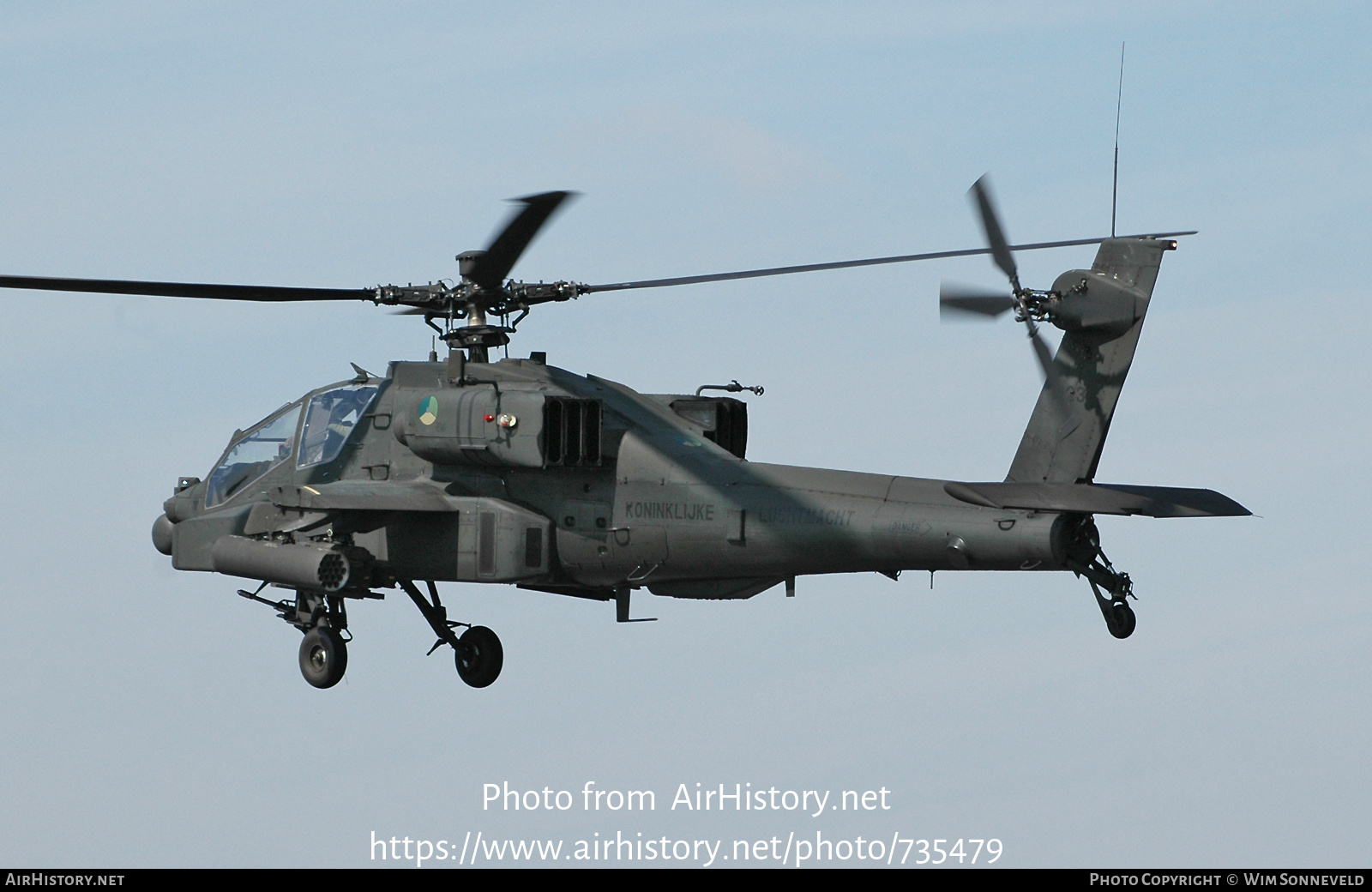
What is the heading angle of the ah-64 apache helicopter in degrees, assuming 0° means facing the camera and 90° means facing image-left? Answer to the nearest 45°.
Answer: approximately 135°
